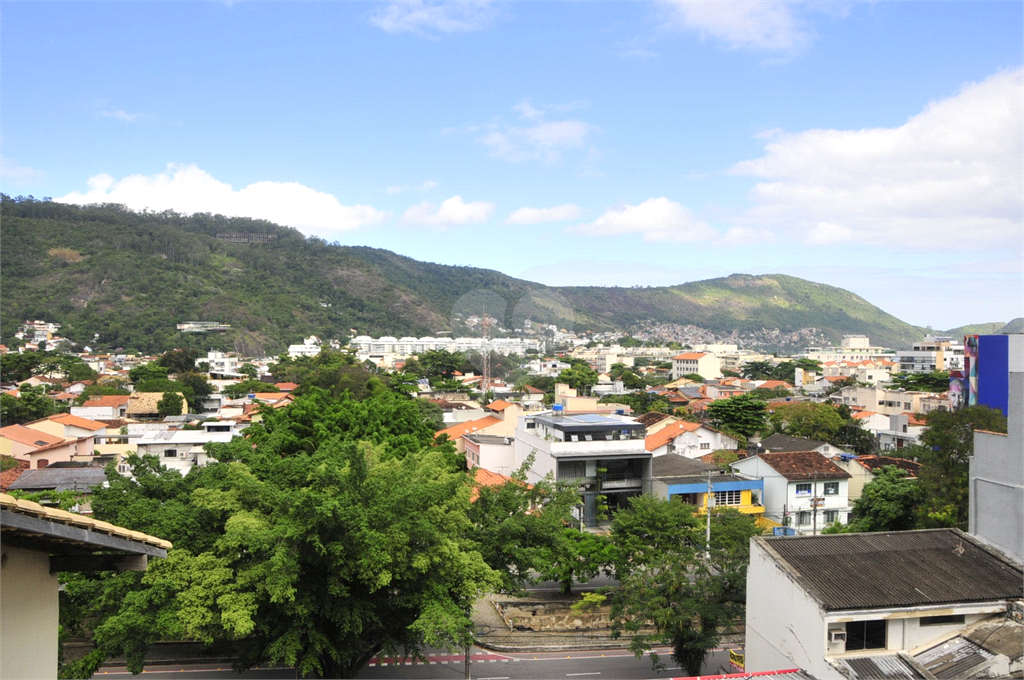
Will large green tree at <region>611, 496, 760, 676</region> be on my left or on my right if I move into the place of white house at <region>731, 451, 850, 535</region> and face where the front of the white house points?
on my right

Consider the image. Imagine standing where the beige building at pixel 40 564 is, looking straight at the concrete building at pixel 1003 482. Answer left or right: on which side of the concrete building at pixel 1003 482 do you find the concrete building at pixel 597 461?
left

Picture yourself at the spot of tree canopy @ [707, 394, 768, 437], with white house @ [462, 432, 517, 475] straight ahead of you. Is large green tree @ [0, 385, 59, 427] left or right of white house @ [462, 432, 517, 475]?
right

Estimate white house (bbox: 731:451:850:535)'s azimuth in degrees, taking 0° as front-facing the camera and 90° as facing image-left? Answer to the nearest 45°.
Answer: approximately 315°

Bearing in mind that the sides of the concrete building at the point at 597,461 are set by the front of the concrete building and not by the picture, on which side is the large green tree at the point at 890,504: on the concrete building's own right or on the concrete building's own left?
on the concrete building's own left

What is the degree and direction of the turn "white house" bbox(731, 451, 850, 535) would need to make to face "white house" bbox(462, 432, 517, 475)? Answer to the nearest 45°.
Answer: approximately 135° to its right

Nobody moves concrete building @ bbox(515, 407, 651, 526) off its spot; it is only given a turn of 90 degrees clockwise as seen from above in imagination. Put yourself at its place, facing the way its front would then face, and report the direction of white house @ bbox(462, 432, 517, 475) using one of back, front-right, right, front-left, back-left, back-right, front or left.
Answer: front-right

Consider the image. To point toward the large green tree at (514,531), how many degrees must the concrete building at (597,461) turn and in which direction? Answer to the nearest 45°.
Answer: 0° — it already faces it

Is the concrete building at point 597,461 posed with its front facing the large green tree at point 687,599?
yes

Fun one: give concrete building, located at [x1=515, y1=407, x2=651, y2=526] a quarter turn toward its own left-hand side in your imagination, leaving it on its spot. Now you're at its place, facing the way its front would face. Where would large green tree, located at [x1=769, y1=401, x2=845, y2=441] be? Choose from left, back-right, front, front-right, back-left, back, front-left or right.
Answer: front-left

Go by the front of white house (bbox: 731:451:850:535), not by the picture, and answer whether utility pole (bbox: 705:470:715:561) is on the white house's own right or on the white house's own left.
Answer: on the white house's own right

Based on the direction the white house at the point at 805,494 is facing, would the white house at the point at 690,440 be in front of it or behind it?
behind
